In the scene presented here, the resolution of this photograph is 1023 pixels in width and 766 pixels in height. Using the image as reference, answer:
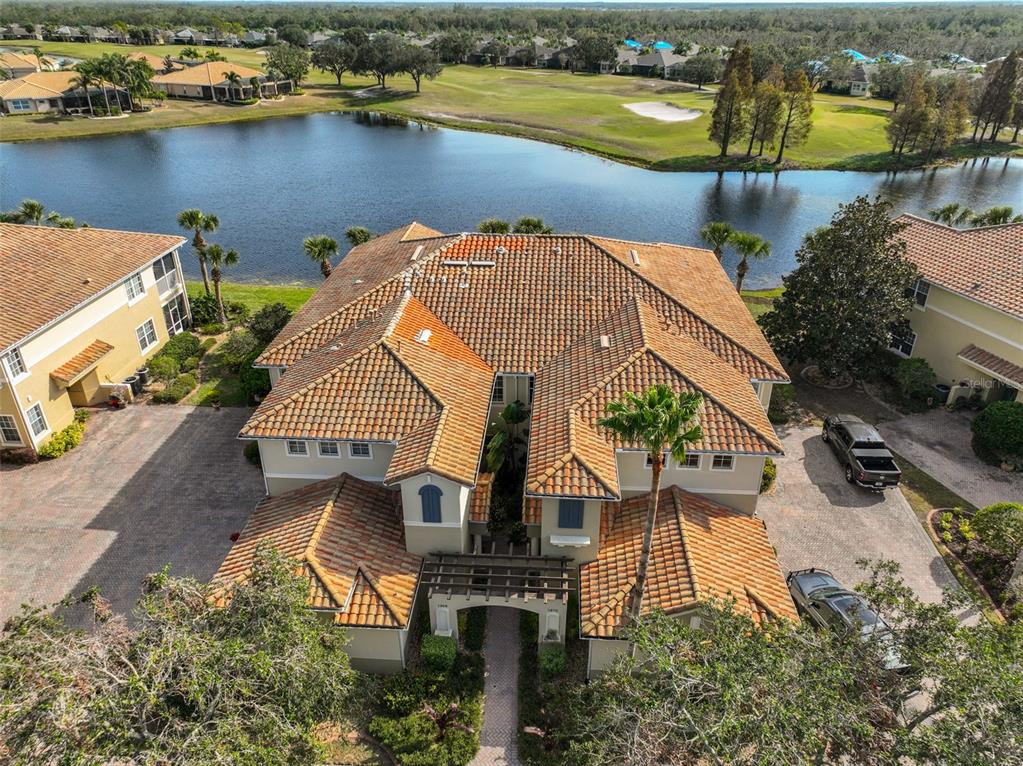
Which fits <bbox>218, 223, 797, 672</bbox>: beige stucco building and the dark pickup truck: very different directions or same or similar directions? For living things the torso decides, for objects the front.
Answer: very different directions

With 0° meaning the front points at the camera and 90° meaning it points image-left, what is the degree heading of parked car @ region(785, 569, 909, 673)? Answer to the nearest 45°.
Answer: approximately 135°

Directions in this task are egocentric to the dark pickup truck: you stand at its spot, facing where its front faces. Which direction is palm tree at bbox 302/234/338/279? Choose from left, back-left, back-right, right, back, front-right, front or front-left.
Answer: front-left

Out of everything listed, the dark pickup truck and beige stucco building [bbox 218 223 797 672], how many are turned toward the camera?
1

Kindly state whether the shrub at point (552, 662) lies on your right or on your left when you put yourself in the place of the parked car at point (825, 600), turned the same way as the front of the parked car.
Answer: on your left

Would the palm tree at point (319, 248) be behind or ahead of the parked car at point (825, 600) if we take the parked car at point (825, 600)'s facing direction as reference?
ahead

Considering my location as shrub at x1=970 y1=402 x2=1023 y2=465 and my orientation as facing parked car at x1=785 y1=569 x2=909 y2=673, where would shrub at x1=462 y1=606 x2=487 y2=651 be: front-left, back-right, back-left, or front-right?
front-right

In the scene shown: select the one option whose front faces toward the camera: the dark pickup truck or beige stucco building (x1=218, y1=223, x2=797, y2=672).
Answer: the beige stucco building

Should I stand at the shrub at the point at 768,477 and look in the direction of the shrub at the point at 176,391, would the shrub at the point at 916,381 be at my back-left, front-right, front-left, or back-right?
back-right

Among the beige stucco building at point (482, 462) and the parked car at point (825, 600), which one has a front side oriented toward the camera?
the beige stucco building

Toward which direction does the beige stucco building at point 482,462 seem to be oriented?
toward the camera

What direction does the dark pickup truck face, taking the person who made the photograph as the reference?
facing away from the viewer and to the left of the viewer

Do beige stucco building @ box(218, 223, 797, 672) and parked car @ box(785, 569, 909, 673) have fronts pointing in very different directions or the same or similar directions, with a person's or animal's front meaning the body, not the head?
very different directions

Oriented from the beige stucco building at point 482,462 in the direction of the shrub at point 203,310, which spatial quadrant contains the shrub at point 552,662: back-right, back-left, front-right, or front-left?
back-left

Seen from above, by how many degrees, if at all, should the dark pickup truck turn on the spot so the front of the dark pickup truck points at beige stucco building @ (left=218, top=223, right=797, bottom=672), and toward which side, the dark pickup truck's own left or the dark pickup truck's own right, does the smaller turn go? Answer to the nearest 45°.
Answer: approximately 90° to the dark pickup truck's own left

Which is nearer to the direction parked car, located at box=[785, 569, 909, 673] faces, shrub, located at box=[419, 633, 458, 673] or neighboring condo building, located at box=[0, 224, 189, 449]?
the neighboring condo building

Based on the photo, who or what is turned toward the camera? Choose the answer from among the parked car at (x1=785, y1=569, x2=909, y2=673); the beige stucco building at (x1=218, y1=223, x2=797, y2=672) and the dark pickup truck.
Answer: the beige stucco building

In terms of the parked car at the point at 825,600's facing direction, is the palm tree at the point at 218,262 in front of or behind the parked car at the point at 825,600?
in front

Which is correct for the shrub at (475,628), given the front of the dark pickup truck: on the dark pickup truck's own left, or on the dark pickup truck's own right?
on the dark pickup truck's own left
